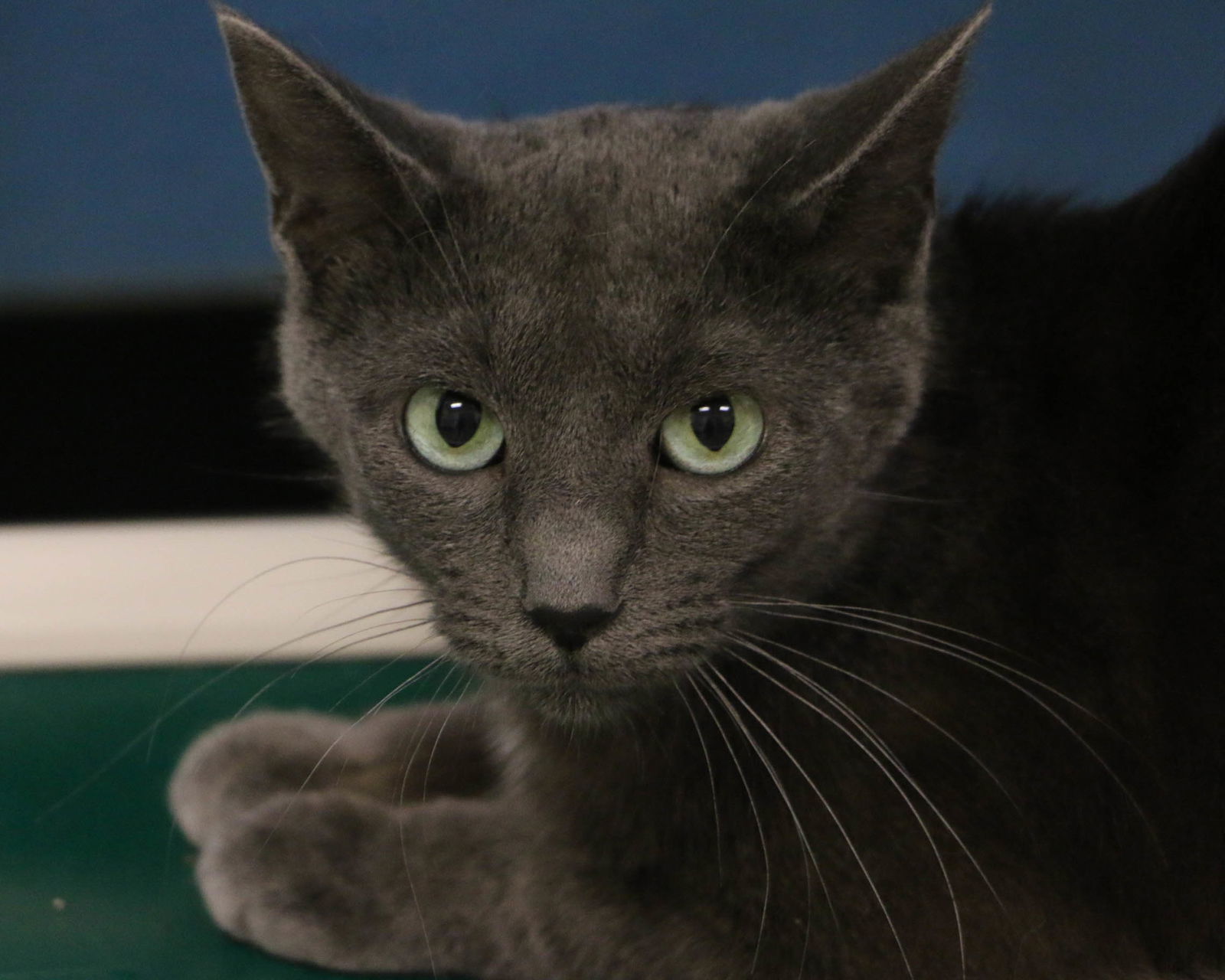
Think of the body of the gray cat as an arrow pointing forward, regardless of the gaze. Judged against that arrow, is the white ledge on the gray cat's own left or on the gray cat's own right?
on the gray cat's own right

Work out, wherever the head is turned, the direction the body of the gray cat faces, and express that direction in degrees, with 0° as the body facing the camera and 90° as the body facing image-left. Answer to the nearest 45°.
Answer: approximately 45°
